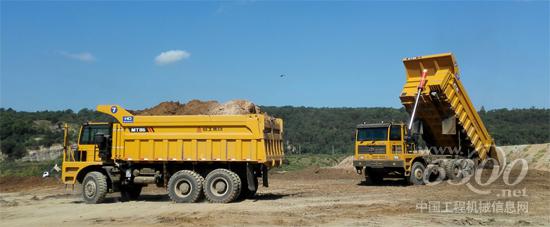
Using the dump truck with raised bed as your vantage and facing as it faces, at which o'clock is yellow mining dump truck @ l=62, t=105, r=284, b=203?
The yellow mining dump truck is roughly at 12 o'clock from the dump truck with raised bed.

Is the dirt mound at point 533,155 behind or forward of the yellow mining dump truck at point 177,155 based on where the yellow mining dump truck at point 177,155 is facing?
behind

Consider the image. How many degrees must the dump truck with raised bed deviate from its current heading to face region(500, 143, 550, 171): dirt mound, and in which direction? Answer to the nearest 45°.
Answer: approximately 180°

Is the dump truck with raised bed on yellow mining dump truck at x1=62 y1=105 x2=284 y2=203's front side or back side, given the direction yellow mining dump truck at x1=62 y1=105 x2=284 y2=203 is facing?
on the back side

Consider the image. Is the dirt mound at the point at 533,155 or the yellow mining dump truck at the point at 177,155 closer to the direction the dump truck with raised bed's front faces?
the yellow mining dump truck

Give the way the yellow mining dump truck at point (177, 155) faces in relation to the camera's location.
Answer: facing to the left of the viewer
